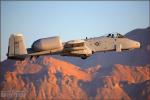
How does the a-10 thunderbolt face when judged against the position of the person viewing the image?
facing to the right of the viewer
